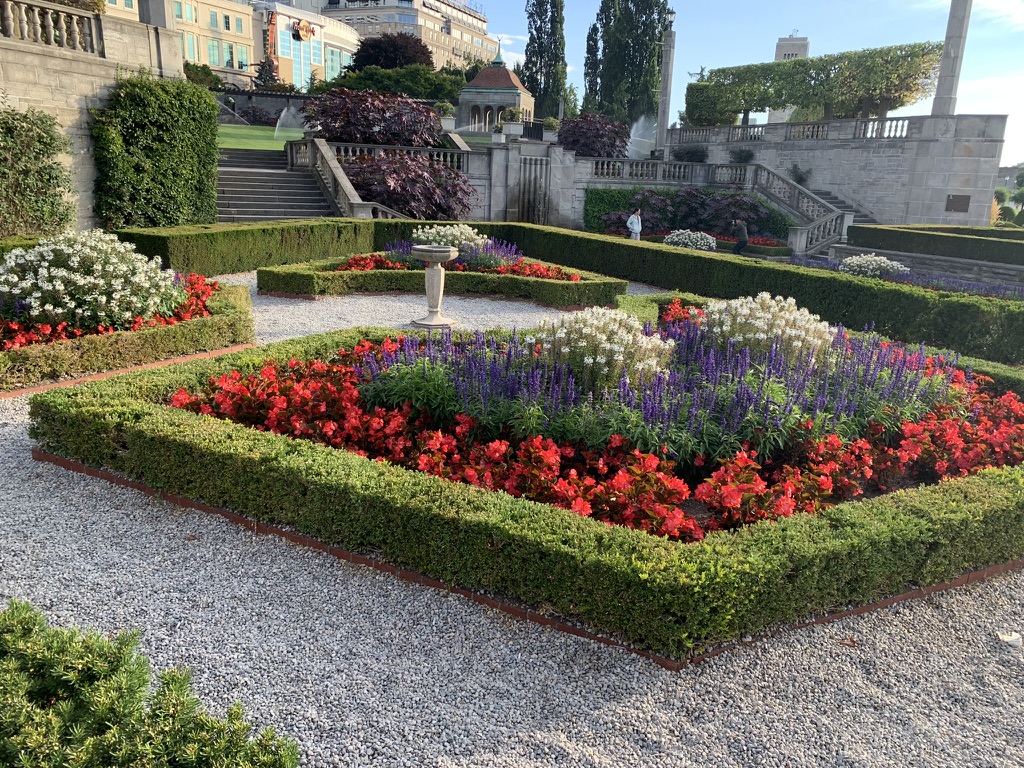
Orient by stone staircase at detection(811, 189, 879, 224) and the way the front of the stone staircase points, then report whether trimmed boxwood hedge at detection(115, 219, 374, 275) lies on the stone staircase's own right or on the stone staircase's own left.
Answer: on the stone staircase's own right

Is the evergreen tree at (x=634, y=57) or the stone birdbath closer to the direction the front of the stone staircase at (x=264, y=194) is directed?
the stone birdbath

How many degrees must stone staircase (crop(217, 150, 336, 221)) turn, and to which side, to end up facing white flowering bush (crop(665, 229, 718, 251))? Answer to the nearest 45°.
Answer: approximately 90° to its left

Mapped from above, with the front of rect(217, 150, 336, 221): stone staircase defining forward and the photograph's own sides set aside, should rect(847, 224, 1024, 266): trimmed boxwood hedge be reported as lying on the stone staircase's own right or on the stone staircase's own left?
on the stone staircase's own left

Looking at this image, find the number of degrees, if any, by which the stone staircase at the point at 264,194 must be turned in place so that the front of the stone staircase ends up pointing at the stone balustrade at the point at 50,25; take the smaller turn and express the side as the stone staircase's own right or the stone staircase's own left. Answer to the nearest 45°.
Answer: approximately 45° to the stone staircase's own right

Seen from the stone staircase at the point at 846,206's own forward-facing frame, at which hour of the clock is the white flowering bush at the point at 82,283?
The white flowering bush is roughly at 2 o'clock from the stone staircase.

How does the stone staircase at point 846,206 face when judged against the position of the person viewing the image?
facing the viewer and to the right of the viewer

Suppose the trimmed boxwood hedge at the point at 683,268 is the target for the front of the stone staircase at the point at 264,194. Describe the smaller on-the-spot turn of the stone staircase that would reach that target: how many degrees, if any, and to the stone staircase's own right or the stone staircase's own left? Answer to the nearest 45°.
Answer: approximately 45° to the stone staircase's own left

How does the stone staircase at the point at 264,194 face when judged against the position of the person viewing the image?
facing the viewer

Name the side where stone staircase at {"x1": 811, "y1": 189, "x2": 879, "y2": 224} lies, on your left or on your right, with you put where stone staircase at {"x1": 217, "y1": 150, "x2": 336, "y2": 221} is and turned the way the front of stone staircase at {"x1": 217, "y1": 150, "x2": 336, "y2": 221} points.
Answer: on your left

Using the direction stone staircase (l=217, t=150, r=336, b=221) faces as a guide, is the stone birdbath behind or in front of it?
in front

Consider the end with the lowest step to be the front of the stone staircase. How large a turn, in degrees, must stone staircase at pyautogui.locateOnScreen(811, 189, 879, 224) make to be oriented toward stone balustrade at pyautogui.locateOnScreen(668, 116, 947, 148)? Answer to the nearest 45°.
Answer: approximately 180°

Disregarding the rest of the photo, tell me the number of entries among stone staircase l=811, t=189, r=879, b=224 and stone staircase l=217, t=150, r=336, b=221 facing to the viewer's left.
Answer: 0
